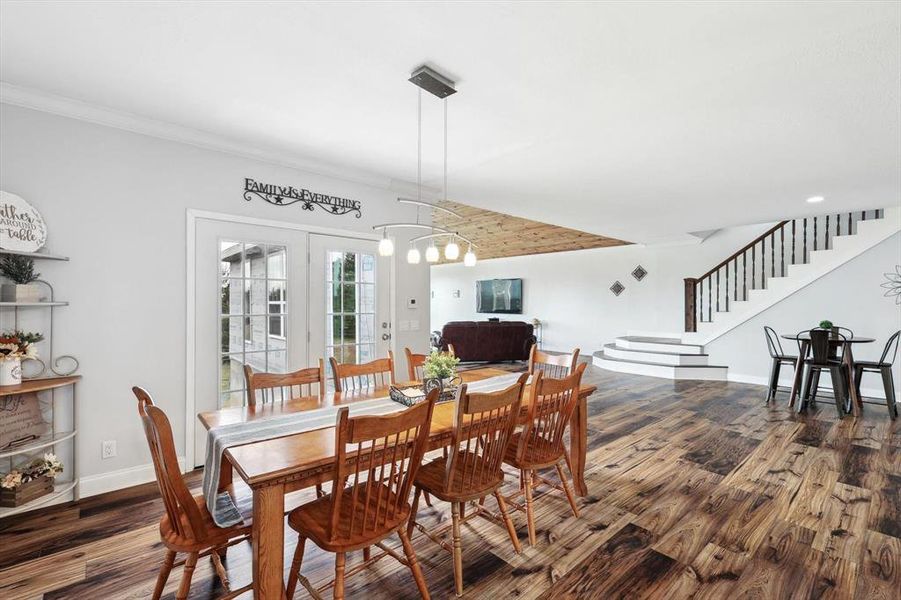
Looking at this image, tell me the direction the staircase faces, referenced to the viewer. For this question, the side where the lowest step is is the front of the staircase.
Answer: facing to the left of the viewer

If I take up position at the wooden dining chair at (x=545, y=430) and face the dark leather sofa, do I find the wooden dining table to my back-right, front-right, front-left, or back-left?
back-left

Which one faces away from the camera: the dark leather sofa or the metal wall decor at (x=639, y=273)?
the dark leather sofa

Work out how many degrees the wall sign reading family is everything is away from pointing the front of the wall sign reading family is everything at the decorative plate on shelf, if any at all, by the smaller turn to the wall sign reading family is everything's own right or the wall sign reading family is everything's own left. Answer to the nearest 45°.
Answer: approximately 90° to the wall sign reading family is everything's own right

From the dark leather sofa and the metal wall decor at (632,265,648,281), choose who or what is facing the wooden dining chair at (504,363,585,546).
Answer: the metal wall decor

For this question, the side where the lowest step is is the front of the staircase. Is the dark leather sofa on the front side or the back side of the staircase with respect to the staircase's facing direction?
on the front side

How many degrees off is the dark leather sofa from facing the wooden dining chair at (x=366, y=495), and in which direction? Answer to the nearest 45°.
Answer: approximately 180°

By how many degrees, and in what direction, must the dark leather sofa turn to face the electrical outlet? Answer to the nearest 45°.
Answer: approximately 135° to its left

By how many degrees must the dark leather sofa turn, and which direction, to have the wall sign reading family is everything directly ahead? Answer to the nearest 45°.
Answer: approximately 180°

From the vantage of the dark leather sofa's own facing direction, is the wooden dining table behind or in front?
behind

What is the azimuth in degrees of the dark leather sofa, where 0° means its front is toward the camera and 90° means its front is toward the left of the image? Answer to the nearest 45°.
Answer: approximately 180°

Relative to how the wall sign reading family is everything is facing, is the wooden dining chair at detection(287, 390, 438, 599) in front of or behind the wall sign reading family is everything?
in front
